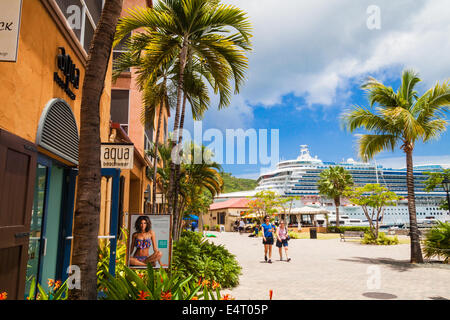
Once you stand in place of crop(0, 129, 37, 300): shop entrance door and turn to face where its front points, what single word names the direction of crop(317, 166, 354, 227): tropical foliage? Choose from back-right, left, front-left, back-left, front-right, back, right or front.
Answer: left

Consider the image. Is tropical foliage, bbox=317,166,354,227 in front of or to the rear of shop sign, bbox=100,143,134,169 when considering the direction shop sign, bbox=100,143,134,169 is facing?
to the rear

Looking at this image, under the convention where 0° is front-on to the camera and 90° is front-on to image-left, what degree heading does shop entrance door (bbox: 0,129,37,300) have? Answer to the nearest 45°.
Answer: approximately 315°

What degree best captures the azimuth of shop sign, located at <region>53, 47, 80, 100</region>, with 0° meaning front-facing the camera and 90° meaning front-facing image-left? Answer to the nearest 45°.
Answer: approximately 315°

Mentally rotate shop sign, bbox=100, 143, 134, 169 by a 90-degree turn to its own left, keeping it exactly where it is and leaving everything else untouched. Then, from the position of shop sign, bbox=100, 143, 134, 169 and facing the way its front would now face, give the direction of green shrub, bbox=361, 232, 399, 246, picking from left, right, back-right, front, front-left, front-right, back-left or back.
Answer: front-left

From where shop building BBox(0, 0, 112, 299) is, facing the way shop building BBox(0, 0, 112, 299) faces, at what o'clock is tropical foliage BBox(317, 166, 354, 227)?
The tropical foliage is roughly at 9 o'clock from the shop building.

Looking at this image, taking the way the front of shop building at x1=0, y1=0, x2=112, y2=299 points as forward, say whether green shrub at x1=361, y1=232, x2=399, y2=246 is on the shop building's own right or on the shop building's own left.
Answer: on the shop building's own left

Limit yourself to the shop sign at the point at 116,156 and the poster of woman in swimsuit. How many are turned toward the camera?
2
